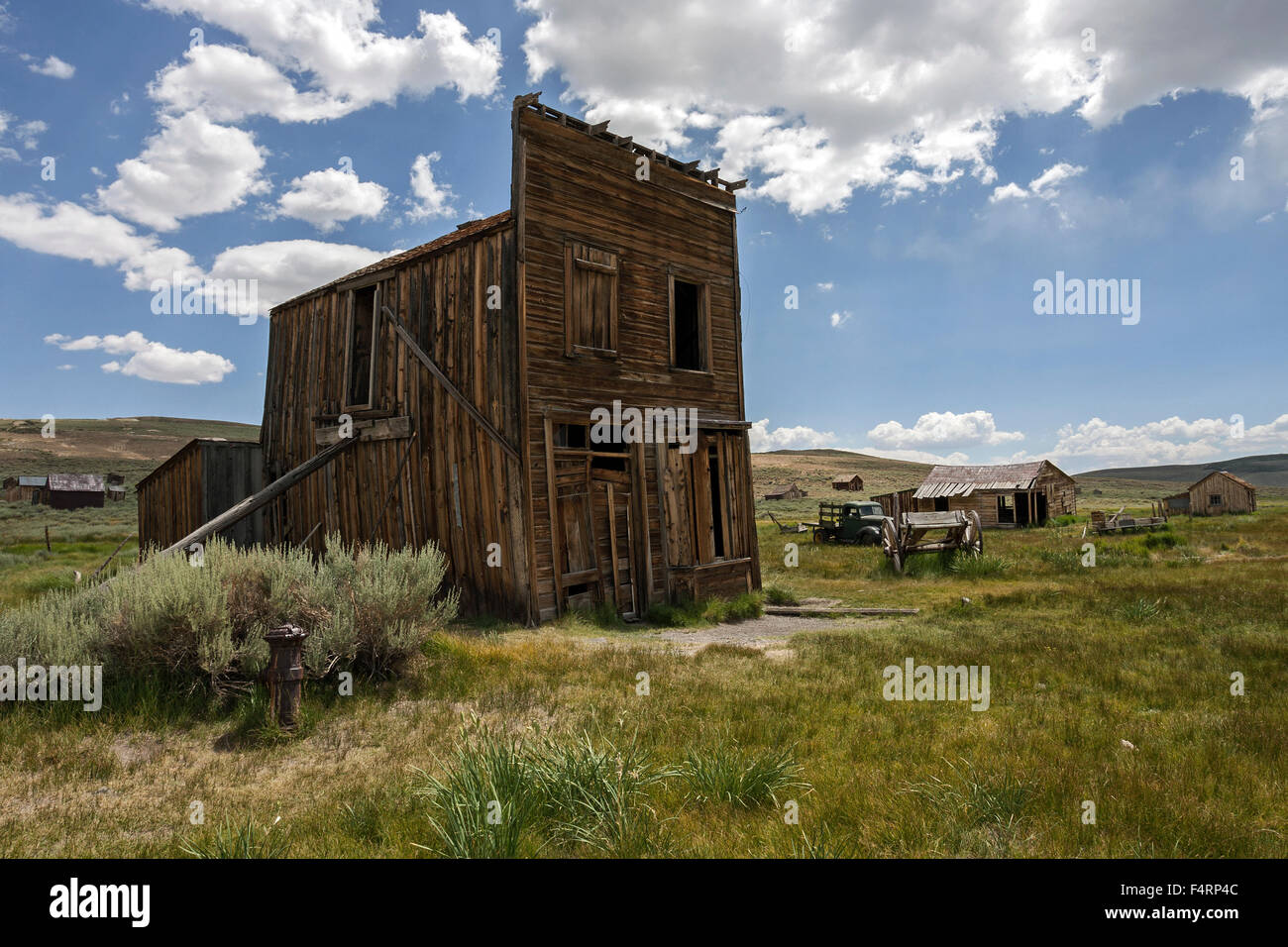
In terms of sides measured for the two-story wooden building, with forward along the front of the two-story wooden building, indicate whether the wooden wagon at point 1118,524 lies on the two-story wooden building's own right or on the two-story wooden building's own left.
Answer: on the two-story wooden building's own left

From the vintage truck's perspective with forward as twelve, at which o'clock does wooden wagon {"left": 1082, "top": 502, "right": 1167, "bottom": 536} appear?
The wooden wagon is roughly at 10 o'clock from the vintage truck.

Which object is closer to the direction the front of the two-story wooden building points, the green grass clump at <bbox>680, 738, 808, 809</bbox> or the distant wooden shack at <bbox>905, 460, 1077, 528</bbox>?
the green grass clump

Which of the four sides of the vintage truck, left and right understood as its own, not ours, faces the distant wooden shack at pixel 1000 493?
left

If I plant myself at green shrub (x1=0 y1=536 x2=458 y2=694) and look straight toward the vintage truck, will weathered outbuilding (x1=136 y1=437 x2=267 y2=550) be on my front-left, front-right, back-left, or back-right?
front-left

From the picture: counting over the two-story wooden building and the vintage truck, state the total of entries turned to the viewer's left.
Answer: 0

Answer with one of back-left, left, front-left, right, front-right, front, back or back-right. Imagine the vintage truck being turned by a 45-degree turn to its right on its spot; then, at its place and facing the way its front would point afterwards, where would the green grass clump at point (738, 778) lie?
front

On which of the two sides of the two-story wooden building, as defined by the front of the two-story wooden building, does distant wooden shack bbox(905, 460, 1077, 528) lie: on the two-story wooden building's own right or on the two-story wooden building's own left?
on the two-story wooden building's own left

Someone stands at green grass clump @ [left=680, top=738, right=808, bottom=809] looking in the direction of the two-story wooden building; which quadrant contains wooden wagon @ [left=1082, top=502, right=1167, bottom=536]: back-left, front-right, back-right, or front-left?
front-right

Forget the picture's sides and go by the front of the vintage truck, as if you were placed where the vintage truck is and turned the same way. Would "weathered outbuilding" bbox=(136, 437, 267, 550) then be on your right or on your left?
on your right

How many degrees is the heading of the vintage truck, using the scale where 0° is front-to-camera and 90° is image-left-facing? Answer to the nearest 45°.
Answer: approximately 315°
